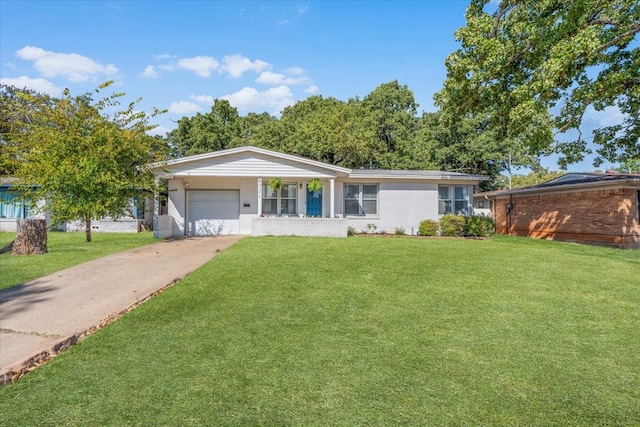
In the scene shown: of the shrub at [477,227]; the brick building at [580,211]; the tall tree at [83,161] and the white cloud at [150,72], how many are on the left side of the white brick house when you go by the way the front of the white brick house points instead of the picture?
2

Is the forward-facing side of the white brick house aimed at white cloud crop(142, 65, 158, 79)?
no

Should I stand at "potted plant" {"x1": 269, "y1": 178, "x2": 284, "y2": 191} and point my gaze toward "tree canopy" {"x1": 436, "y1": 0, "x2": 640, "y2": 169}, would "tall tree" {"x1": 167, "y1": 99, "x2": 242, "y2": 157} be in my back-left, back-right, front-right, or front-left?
back-left

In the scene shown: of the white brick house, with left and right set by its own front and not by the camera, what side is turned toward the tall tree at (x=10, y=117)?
right

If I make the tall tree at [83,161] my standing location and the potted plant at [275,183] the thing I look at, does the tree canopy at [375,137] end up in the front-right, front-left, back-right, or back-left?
front-left

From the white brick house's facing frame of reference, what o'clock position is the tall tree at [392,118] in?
The tall tree is roughly at 7 o'clock from the white brick house.

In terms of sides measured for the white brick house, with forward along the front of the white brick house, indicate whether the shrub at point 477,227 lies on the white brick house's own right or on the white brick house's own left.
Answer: on the white brick house's own left

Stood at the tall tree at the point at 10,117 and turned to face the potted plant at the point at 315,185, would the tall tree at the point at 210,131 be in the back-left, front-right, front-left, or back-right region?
front-left

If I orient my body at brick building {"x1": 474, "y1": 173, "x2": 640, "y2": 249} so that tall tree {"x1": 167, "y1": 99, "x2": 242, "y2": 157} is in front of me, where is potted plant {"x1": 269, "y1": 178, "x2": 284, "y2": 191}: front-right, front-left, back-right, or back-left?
front-left

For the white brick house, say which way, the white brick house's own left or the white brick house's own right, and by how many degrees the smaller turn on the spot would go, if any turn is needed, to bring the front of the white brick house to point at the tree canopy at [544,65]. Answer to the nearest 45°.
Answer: approximately 45° to the white brick house's own left

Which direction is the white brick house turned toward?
toward the camera

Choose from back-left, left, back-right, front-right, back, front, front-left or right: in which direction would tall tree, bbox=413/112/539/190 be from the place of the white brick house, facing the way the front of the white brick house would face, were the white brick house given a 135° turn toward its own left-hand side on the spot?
front

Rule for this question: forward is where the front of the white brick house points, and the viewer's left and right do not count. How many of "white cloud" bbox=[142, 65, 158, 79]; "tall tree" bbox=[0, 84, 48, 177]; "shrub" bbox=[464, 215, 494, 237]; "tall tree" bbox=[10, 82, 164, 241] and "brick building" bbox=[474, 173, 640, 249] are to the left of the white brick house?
2

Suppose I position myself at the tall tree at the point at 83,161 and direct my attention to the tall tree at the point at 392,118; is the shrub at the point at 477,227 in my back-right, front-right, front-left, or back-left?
front-right

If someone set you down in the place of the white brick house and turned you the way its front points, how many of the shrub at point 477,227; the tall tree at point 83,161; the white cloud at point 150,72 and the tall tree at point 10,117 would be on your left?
1
